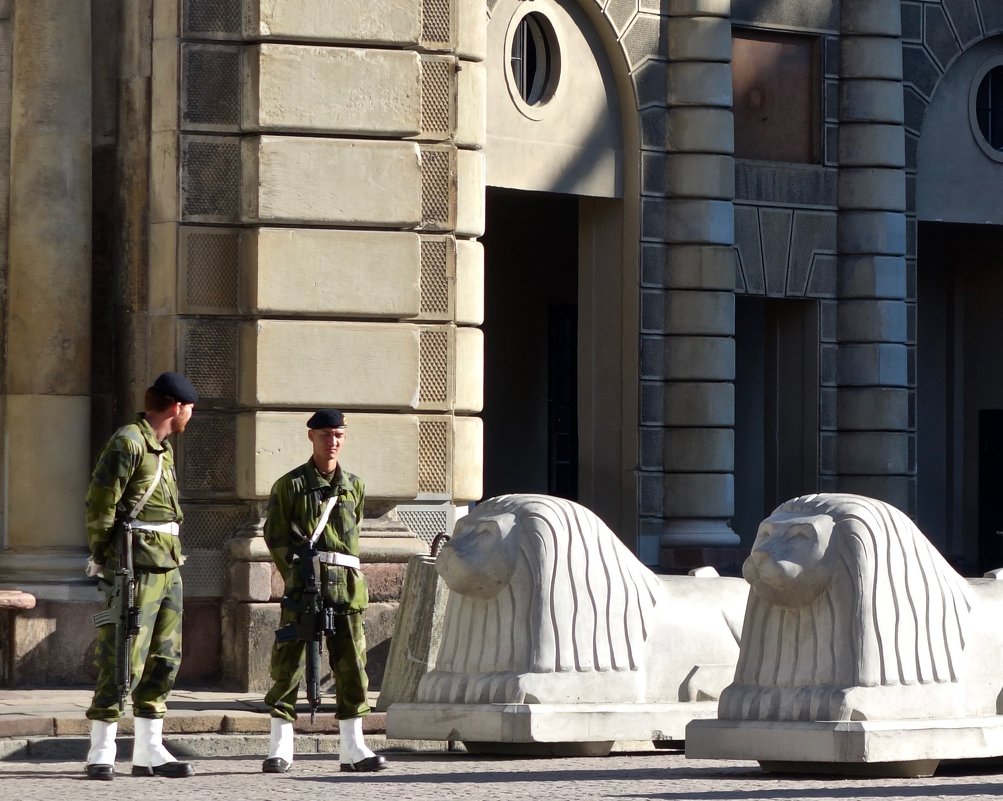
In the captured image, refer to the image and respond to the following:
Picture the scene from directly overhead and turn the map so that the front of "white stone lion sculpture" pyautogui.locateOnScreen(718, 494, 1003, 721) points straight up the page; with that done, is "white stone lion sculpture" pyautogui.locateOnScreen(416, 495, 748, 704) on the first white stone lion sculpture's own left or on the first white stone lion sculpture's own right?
on the first white stone lion sculpture's own right

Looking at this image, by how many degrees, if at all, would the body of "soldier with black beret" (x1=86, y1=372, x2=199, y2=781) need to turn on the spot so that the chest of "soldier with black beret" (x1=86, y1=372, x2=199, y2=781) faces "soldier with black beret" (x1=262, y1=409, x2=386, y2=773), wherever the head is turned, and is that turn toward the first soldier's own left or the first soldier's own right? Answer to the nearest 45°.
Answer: approximately 45° to the first soldier's own left

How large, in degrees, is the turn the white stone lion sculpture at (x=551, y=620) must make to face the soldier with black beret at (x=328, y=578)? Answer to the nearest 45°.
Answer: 0° — it already faces them

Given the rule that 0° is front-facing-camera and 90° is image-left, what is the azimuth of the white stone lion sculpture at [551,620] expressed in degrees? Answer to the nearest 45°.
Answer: approximately 45°

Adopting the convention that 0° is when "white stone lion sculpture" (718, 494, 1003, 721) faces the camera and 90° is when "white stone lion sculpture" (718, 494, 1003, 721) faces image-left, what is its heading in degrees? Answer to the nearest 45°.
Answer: approximately 45°
